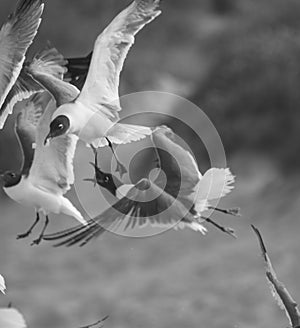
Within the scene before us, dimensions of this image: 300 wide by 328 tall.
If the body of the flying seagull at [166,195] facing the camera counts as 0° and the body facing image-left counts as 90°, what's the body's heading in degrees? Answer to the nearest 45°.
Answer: approximately 90°

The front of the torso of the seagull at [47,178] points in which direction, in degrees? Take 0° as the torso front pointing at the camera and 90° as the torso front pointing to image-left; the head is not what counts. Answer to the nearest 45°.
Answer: approximately 90°

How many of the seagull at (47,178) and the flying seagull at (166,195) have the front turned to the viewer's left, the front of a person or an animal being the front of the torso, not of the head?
2

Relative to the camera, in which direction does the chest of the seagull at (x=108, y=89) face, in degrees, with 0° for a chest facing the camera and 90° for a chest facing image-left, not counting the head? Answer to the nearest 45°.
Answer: approximately 90°
